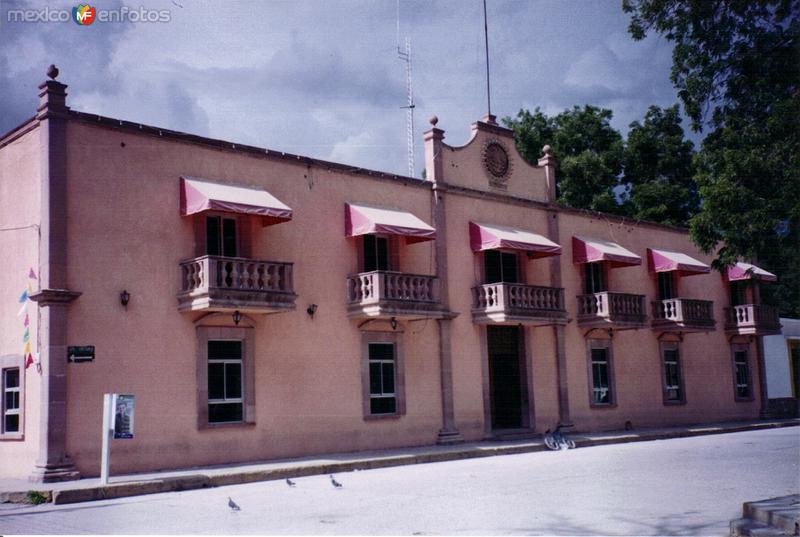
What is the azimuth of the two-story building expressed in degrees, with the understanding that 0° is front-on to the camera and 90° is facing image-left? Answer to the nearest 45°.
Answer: approximately 315°

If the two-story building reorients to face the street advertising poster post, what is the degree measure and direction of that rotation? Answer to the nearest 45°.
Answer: approximately 90° to its right

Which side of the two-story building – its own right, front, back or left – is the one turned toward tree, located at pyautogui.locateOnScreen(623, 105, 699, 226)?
left

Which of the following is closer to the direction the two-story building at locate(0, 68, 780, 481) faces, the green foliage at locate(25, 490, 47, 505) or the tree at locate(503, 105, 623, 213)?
the green foliage
